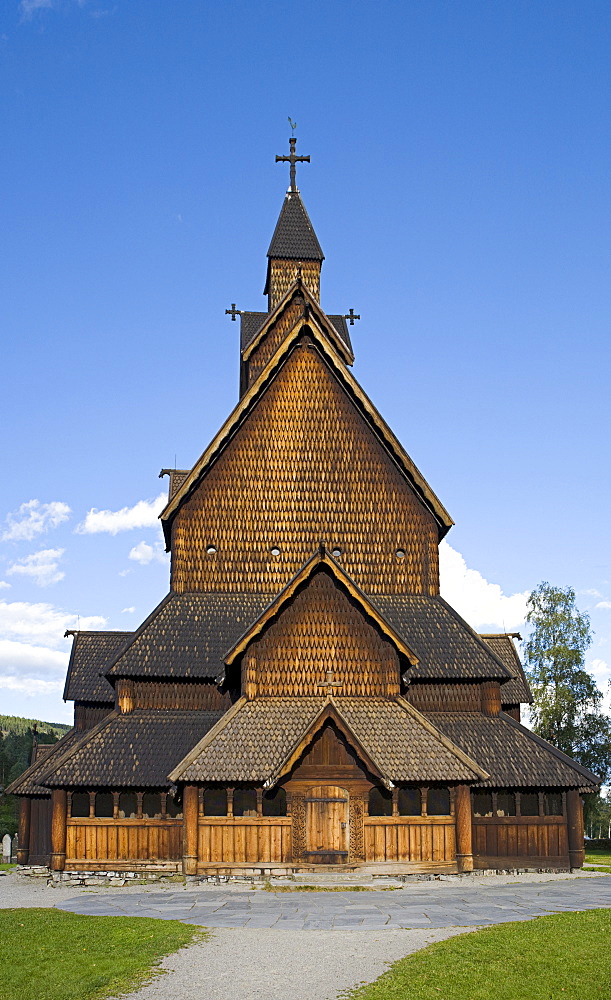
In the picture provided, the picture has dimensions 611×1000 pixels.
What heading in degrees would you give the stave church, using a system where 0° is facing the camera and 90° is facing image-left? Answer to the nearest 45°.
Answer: approximately 0°

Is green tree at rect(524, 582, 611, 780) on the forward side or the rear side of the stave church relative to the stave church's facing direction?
on the rear side
